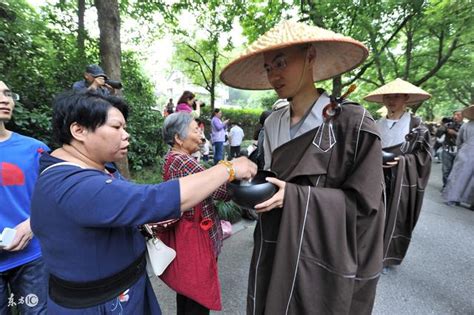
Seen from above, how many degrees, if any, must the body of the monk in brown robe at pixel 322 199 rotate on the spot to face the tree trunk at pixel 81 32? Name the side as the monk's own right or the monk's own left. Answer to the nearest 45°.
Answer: approximately 90° to the monk's own right

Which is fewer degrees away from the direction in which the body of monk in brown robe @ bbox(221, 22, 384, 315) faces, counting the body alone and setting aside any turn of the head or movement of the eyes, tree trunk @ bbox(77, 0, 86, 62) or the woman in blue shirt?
the woman in blue shirt

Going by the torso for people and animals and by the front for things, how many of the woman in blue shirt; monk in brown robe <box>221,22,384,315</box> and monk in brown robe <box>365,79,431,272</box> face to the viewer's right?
1

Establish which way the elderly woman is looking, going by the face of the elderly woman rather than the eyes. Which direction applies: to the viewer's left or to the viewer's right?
to the viewer's right

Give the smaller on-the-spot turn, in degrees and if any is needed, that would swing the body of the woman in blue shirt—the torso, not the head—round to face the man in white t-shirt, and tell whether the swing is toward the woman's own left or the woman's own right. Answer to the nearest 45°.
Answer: approximately 45° to the woman's own left

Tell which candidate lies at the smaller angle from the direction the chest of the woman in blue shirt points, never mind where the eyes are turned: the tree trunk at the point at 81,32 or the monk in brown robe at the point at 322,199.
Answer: the monk in brown robe

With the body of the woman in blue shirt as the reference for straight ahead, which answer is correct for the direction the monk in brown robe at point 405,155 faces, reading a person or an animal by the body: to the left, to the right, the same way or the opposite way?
the opposite way

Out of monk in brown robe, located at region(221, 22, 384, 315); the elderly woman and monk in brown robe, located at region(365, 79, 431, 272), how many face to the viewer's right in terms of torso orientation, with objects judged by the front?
1

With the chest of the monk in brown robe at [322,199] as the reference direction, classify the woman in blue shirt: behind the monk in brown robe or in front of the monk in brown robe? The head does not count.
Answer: in front

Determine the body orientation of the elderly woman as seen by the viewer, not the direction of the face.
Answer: to the viewer's right

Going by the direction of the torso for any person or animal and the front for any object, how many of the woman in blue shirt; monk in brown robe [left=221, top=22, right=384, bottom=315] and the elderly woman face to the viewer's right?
2

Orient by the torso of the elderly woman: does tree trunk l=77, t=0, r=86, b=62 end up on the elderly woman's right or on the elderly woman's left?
on the elderly woman's left

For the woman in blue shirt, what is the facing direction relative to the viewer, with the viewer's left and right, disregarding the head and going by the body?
facing to the right of the viewer

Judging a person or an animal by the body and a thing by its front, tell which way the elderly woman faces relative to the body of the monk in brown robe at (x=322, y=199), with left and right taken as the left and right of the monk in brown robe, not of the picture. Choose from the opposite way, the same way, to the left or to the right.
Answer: the opposite way

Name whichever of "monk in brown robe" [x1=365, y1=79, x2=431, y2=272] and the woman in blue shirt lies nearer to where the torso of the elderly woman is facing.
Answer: the monk in brown robe
